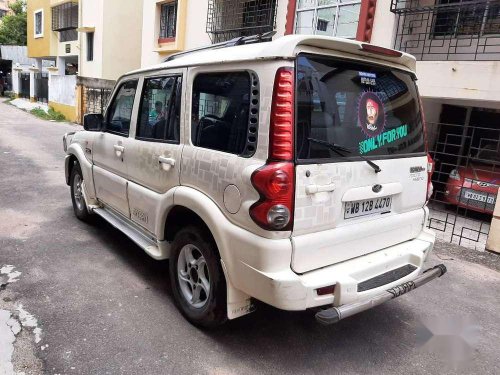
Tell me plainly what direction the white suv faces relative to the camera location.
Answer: facing away from the viewer and to the left of the viewer

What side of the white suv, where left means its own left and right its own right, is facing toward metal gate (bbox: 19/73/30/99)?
front

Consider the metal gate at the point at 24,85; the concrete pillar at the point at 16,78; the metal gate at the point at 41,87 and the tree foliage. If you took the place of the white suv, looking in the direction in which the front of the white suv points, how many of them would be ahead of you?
4

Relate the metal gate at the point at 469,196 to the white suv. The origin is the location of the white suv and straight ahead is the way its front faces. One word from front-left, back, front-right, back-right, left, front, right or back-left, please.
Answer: right

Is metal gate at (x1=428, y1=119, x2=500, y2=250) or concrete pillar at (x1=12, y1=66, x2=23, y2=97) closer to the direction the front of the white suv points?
the concrete pillar

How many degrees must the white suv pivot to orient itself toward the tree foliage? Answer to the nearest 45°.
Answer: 0° — it already faces it

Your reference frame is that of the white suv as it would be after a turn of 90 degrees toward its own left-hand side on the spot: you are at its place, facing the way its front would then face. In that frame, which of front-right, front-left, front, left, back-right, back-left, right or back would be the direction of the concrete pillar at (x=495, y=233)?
back

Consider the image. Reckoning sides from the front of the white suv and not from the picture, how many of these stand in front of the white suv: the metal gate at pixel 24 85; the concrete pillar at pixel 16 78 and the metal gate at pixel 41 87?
3

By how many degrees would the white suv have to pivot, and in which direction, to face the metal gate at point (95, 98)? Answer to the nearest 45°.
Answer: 0° — it already faces it

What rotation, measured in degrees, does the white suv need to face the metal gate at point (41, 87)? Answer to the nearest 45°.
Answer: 0° — it already faces it
